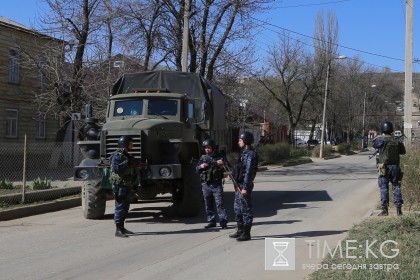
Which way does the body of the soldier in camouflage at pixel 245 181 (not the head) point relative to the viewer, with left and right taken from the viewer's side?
facing to the left of the viewer

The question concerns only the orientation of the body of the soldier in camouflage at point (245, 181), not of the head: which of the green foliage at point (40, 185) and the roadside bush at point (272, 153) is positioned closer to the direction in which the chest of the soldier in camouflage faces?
the green foliage

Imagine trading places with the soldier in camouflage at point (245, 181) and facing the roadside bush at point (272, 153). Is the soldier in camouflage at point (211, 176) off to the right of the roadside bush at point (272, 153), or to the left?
left

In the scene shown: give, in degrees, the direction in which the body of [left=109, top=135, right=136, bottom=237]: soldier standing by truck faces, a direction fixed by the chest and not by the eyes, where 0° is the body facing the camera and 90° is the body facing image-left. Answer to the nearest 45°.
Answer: approximately 270°

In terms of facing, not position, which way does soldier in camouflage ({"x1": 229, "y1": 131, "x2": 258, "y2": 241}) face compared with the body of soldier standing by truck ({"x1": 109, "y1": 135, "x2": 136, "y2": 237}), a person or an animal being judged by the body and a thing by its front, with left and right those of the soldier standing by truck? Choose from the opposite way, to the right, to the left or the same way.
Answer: the opposite way

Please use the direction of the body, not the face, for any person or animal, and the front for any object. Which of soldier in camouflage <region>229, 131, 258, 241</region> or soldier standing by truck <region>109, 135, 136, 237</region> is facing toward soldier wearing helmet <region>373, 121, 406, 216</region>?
the soldier standing by truck

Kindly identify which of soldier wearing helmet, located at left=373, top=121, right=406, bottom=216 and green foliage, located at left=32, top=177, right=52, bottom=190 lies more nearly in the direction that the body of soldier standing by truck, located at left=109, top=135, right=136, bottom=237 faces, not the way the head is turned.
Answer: the soldier wearing helmet

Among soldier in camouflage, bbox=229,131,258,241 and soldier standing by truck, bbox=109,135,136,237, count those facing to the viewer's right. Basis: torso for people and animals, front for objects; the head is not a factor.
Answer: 1

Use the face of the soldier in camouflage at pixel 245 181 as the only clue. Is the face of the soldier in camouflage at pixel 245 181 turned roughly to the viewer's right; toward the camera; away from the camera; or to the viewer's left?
to the viewer's left
